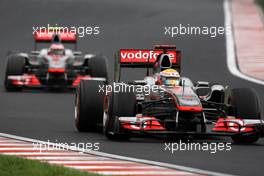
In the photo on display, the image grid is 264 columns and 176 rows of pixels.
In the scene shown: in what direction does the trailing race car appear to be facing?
toward the camera

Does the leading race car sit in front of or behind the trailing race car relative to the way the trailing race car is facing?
in front
